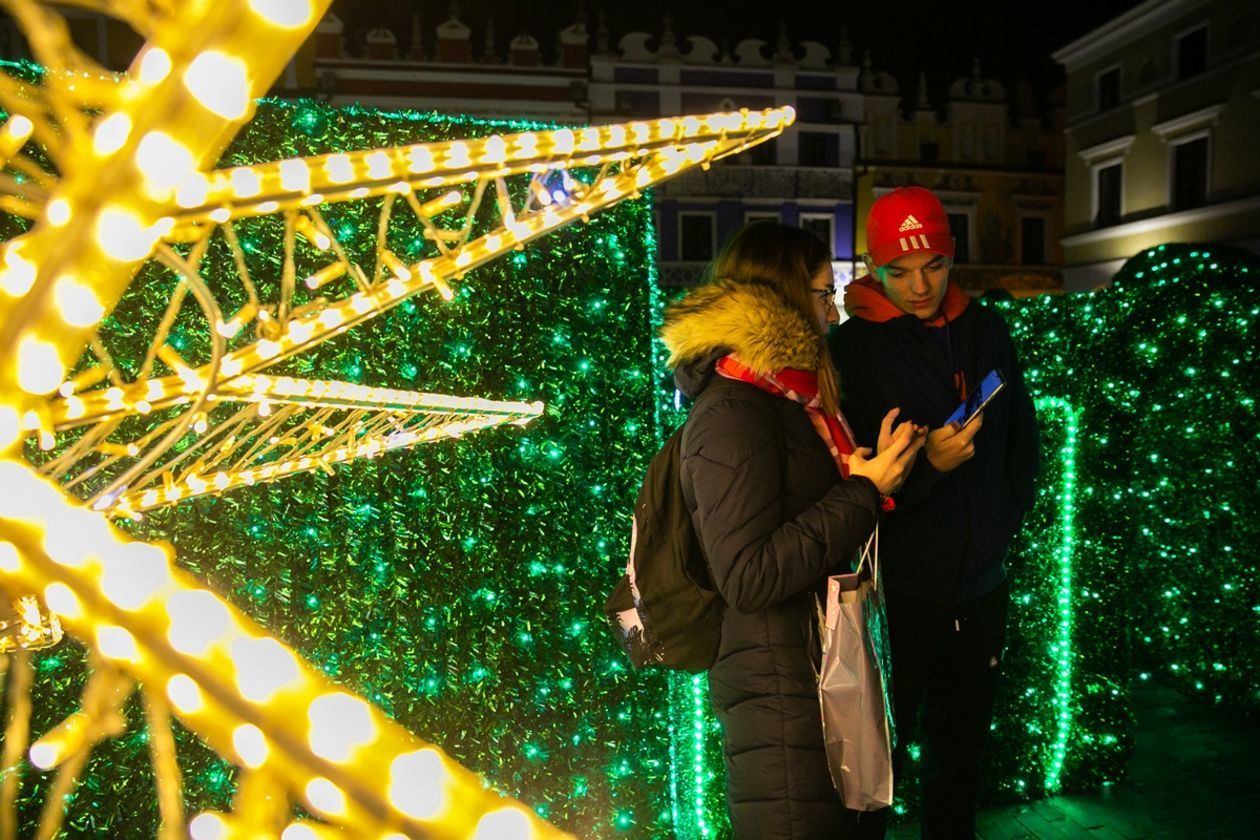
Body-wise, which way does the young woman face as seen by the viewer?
to the viewer's right

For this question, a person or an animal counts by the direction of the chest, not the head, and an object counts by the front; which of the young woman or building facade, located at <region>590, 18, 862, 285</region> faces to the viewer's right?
the young woman

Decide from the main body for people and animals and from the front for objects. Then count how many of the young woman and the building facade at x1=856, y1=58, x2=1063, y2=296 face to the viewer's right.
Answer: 1

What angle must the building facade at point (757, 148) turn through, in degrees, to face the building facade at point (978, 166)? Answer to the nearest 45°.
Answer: approximately 90° to its left

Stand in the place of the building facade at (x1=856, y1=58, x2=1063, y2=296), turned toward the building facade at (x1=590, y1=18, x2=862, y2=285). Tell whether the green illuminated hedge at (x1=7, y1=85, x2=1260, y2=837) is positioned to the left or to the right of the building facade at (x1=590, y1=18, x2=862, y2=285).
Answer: left

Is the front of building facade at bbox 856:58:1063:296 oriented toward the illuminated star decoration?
yes

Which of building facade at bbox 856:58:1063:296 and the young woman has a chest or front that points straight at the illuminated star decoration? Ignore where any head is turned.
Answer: the building facade

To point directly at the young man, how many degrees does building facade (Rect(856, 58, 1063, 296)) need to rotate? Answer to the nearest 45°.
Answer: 0° — it already faces them

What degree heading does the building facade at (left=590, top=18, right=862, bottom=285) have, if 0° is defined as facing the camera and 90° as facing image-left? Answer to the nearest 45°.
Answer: approximately 0°

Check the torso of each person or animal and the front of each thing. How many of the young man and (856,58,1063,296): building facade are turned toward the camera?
2

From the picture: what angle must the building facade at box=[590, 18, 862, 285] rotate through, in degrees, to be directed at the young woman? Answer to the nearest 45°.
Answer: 0° — it already faces them

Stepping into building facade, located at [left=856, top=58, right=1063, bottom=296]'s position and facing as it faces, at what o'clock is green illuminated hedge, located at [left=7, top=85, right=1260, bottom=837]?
The green illuminated hedge is roughly at 12 o'clock from the building facade.
